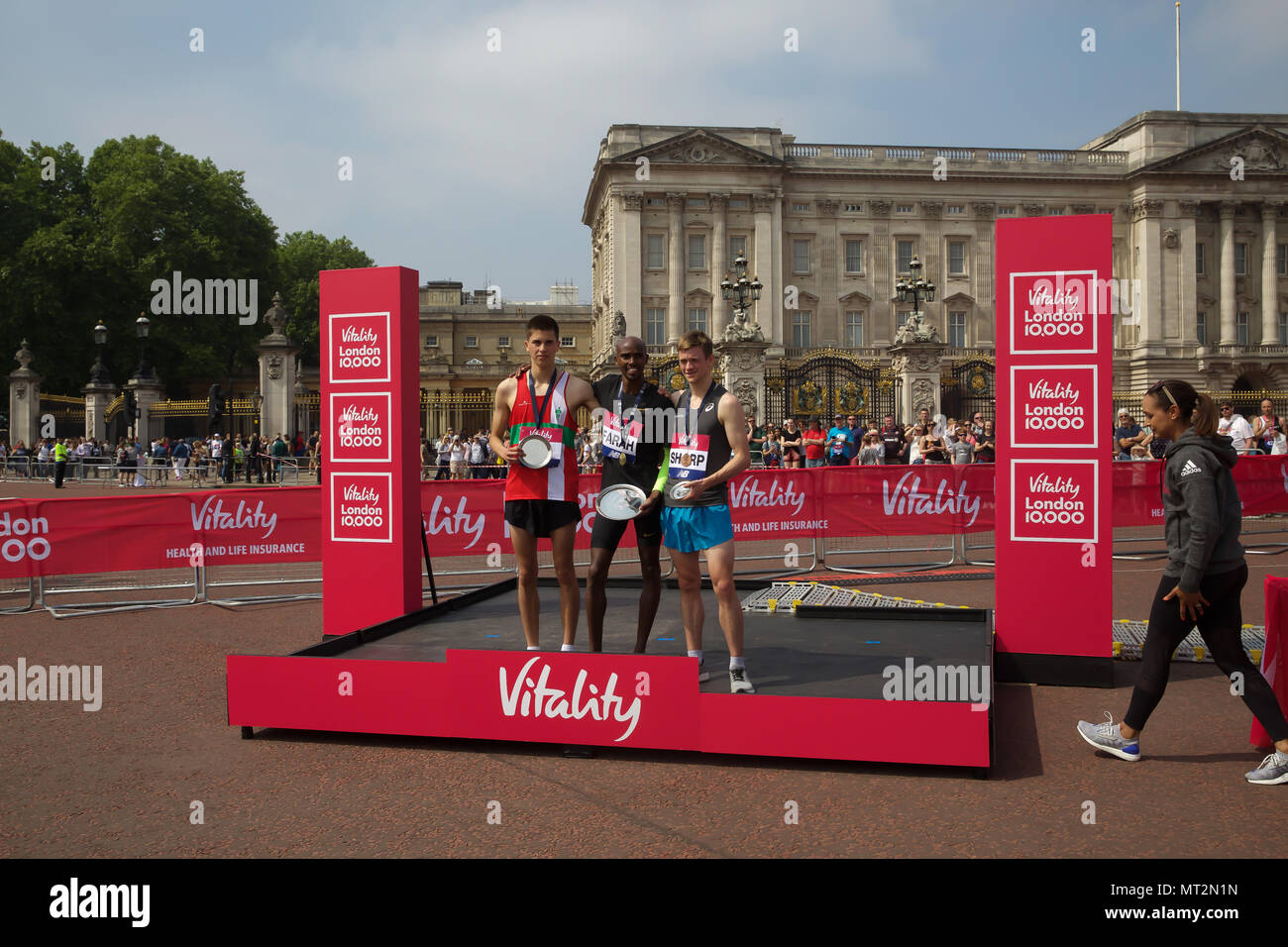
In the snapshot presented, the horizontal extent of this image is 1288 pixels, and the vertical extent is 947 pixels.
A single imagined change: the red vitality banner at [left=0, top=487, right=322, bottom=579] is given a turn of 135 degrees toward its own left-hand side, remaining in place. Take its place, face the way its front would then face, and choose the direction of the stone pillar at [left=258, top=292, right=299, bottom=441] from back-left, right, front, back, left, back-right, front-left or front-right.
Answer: front-left

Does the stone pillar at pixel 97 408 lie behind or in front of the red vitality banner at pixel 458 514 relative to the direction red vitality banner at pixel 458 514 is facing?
behind

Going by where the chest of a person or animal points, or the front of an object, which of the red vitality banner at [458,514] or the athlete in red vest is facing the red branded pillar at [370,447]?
the red vitality banner

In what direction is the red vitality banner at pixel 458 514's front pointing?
toward the camera

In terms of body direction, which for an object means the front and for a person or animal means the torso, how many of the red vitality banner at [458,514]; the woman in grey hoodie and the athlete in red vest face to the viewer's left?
1

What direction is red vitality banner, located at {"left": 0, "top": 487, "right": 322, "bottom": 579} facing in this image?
toward the camera

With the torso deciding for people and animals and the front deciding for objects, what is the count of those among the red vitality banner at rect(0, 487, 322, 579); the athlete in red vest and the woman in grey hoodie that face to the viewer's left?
1

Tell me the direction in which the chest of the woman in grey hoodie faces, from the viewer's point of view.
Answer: to the viewer's left

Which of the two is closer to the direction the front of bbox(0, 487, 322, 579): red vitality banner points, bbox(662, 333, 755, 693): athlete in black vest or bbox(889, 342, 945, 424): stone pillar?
the athlete in black vest

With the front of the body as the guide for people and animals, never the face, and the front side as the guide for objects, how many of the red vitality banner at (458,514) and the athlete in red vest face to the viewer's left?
0

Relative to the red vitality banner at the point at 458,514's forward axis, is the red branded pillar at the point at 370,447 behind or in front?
in front
